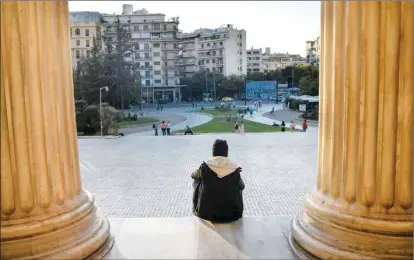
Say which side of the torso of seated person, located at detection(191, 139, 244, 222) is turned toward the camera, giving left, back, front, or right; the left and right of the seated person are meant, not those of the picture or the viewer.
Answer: back

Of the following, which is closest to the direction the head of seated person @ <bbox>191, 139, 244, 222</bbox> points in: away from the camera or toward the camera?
away from the camera
